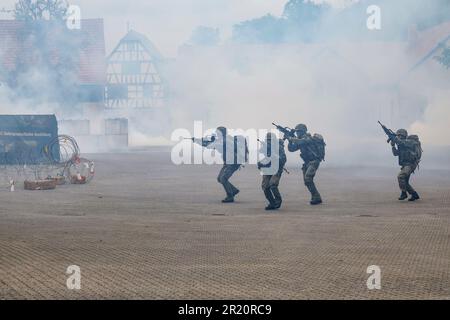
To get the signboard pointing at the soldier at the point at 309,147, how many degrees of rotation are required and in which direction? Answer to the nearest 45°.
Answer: approximately 45° to its left

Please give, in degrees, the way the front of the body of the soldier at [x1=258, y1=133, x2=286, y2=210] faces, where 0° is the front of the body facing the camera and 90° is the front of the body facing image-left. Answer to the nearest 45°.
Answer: approximately 90°

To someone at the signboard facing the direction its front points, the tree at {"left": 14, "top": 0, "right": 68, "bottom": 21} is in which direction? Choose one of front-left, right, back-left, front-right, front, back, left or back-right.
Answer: back

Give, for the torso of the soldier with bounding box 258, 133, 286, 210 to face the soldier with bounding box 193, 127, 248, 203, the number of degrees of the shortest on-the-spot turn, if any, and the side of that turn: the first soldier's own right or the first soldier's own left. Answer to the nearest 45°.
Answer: approximately 45° to the first soldier's own right

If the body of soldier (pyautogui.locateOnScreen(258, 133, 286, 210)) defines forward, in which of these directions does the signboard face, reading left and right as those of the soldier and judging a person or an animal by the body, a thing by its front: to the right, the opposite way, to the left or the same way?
to the left

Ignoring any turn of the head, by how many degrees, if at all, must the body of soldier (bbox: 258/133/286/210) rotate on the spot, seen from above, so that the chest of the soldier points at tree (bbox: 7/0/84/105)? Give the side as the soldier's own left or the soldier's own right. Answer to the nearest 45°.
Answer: approximately 45° to the soldier's own right

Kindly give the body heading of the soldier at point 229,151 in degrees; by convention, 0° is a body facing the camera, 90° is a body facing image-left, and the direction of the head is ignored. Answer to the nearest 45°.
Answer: approximately 90°

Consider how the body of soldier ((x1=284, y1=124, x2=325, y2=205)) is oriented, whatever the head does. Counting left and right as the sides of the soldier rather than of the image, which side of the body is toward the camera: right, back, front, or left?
left

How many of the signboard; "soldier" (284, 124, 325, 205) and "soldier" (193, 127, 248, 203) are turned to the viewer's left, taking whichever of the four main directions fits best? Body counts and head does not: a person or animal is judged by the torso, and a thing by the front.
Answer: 2

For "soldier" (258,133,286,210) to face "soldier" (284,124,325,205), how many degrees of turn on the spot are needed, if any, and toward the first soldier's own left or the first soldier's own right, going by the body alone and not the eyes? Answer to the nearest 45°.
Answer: approximately 135° to the first soldier's own right

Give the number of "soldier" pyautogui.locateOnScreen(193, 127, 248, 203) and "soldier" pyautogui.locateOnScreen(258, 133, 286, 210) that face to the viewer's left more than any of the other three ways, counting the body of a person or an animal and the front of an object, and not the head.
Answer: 2
